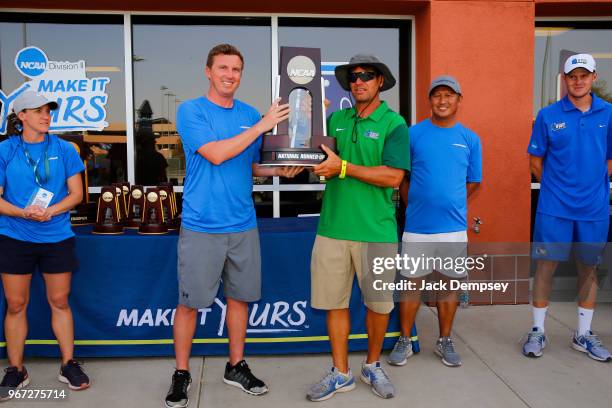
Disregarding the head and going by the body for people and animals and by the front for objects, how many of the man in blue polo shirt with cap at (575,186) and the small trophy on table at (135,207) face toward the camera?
2

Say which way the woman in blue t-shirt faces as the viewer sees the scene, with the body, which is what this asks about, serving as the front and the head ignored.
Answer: toward the camera

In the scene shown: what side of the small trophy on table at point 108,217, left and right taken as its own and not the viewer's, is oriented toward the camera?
front

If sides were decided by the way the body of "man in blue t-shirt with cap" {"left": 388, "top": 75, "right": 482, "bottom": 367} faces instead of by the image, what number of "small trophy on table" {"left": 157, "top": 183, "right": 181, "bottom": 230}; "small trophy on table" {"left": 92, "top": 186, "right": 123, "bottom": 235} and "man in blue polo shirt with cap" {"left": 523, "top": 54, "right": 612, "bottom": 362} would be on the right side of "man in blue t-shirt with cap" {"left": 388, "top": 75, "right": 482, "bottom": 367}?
2

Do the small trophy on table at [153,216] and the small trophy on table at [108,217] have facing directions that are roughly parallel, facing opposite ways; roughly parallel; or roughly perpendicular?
roughly parallel

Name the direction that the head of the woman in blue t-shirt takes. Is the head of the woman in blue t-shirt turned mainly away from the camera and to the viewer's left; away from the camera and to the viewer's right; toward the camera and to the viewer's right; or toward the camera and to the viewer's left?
toward the camera and to the viewer's right

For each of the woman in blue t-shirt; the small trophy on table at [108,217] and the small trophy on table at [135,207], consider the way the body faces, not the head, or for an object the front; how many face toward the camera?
3

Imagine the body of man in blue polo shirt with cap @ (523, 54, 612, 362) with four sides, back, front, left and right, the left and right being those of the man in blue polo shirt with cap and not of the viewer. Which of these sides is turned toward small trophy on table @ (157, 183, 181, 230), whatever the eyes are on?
right

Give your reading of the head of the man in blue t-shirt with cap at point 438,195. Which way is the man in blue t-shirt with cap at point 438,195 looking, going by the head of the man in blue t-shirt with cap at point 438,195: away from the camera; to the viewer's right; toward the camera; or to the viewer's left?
toward the camera

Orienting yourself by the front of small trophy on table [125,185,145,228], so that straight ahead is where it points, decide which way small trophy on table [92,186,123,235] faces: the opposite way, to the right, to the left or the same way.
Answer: the same way

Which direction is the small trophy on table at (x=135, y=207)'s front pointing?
toward the camera

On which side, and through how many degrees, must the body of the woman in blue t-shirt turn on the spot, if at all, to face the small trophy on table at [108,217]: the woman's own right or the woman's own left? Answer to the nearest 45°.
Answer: approximately 135° to the woman's own left

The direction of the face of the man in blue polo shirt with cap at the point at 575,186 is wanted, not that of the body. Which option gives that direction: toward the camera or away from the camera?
toward the camera

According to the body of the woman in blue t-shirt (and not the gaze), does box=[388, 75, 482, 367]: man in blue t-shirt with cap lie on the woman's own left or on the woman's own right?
on the woman's own left

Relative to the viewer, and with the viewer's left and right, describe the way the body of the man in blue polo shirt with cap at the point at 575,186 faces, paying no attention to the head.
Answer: facing the viewer

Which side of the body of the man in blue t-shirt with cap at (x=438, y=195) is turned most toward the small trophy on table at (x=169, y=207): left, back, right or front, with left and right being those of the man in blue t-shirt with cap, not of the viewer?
right
